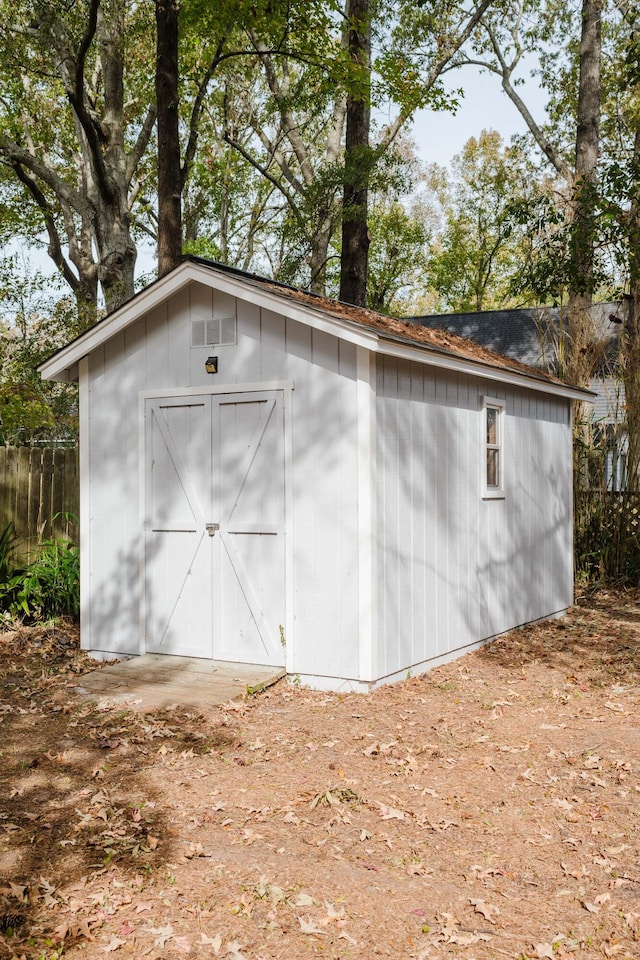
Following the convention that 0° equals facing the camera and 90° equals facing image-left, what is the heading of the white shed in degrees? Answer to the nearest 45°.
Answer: approximately 45°

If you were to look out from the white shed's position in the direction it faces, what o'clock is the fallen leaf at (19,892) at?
The fallen leaf is roughly at 11 o'clock from the white shed.

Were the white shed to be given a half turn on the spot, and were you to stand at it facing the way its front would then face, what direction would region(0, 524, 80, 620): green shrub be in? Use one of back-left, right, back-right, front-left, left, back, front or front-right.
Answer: left

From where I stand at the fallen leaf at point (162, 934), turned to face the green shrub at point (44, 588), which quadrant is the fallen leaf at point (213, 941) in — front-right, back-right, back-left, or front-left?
back-right

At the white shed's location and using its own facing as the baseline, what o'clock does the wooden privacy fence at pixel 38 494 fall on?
The wooden privacy fence is roughly at 3 o'clock from the white shed.

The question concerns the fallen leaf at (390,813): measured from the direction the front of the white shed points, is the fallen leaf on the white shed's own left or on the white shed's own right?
on the white shed's own left

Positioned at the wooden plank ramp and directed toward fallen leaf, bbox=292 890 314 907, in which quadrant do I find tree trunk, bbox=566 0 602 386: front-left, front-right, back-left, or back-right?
back-left

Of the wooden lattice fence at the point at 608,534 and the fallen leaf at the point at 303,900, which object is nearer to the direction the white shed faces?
the fallen leaf

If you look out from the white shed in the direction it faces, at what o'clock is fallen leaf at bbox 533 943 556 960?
The fallen leaf is roughly at 10 o'clock from the white shed.

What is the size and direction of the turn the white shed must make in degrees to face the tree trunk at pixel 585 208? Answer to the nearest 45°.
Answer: approximately 180°

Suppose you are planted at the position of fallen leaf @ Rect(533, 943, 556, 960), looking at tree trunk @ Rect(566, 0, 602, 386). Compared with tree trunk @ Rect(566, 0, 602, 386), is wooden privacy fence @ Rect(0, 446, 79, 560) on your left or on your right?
left

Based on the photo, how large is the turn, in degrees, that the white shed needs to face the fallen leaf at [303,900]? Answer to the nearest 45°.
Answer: approximately 45° to its left

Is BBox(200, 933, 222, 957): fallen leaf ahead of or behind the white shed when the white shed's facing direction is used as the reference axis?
ahead

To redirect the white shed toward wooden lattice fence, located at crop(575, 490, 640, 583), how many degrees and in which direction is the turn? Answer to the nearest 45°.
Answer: approximately 180°
